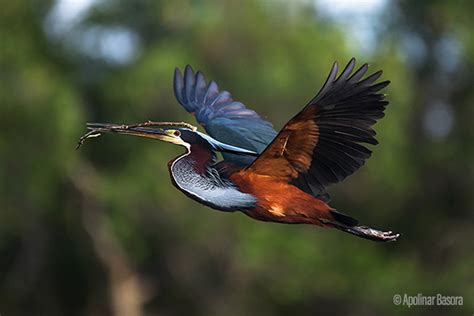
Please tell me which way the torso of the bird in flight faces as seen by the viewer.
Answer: to the viewer's left
